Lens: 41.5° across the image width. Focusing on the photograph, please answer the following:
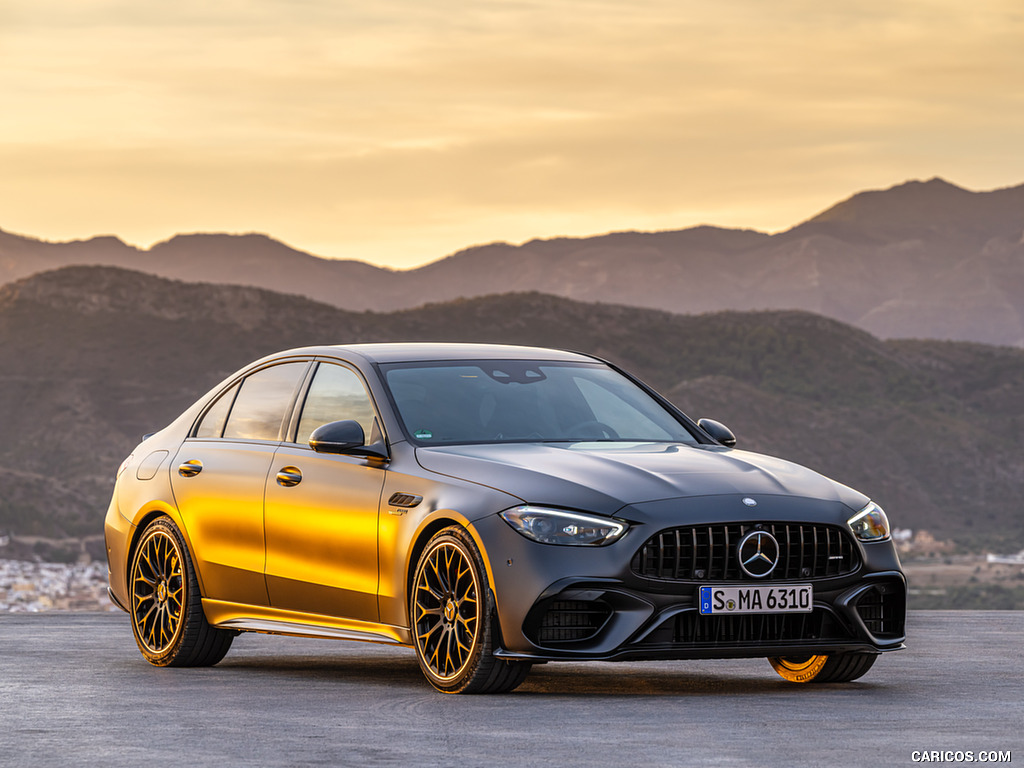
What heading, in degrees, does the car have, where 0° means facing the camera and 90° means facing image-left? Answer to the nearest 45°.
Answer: approximately 315°
